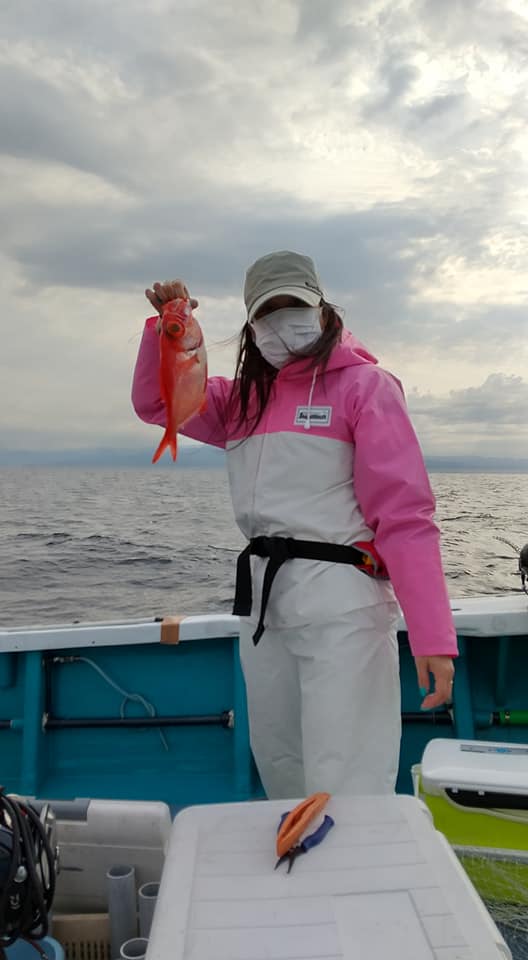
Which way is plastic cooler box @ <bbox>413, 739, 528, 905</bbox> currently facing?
toward the camera

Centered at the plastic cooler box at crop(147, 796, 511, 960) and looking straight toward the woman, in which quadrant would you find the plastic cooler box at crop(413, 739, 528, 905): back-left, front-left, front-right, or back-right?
front-right

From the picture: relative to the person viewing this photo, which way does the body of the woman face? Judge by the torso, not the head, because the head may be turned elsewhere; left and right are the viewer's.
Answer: facing the viewer and to the left of the viewer

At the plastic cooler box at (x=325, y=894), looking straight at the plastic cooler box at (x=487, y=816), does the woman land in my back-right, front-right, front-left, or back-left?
front-left

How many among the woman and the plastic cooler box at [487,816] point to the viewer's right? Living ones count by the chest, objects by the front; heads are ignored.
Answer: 0

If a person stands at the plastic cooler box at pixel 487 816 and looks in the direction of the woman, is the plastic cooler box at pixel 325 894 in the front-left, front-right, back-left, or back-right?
front-left

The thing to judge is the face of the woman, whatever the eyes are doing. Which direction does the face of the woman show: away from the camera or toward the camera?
toward the camera

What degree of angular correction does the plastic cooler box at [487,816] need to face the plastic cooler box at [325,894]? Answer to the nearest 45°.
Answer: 0° — it already faces it
